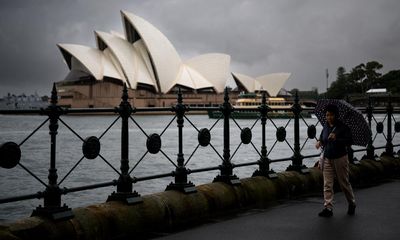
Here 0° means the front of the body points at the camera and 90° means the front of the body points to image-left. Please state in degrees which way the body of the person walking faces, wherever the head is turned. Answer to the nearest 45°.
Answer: approximately 45°
